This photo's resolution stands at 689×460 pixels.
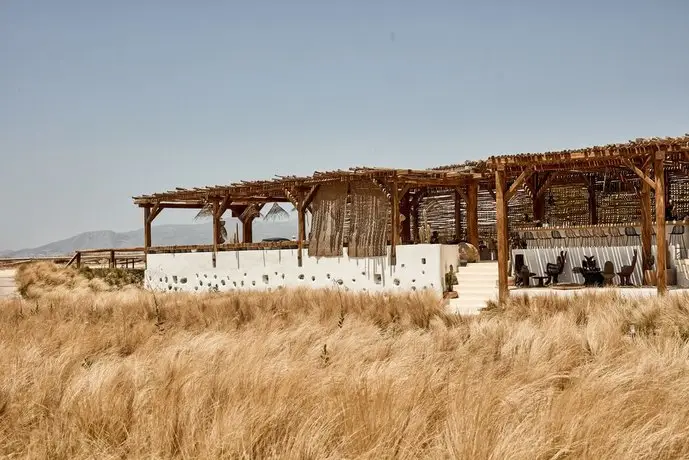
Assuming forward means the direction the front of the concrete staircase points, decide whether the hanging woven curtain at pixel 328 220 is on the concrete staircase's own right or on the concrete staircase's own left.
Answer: on the concrete staircase's own right

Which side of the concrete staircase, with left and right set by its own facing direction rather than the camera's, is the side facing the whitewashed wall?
right

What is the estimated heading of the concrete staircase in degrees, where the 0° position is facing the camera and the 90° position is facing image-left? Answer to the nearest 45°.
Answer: approximately 0°

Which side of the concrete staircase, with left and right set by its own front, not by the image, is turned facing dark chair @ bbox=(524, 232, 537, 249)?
back

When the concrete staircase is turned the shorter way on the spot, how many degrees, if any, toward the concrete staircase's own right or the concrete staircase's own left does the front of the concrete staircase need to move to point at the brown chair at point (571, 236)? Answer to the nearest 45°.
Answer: approximately 90° to the concrete staircase's own left

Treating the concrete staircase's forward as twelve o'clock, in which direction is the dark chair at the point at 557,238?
The dark chair is roughly at 7 o'clock from the concrete staircase.

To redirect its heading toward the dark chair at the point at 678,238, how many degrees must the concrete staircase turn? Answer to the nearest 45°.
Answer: approximately 90° to its left

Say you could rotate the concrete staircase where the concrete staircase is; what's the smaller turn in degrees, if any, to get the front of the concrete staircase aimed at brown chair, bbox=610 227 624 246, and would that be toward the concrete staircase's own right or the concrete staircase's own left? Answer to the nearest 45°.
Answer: approximately 90° to the concrete staircase's own left

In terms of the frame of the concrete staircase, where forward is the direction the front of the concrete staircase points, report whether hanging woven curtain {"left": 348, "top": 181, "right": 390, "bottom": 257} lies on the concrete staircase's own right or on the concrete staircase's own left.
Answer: on the concrete staircase's own right

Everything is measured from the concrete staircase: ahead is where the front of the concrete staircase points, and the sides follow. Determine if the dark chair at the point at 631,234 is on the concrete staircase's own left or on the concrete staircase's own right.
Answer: on the concrete staircase's own left

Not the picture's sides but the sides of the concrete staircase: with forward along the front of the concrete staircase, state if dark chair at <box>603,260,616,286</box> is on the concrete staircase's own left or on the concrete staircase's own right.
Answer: on the concrete staircase's own left
